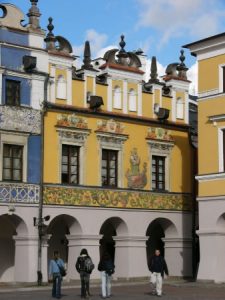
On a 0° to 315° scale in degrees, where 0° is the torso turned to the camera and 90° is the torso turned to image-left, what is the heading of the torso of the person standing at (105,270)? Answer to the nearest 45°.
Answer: approximately 180°

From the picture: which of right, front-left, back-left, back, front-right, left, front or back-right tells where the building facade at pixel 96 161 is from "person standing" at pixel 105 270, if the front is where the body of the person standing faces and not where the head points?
front

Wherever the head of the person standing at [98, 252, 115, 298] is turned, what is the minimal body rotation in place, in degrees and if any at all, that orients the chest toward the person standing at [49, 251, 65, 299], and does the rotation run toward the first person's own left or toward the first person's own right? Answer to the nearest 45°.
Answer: approximately 90° to the first person's own left

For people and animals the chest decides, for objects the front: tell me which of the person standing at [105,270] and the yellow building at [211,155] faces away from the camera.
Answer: the person standing

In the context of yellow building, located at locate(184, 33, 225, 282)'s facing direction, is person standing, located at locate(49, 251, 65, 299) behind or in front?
in front

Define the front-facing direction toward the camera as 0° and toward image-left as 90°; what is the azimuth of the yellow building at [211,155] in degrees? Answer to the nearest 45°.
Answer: approximately 45°

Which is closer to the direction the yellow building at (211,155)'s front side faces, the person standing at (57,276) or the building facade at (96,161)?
the person standing

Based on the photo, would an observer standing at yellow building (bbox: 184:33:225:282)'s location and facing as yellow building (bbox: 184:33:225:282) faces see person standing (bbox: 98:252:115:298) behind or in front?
in front
